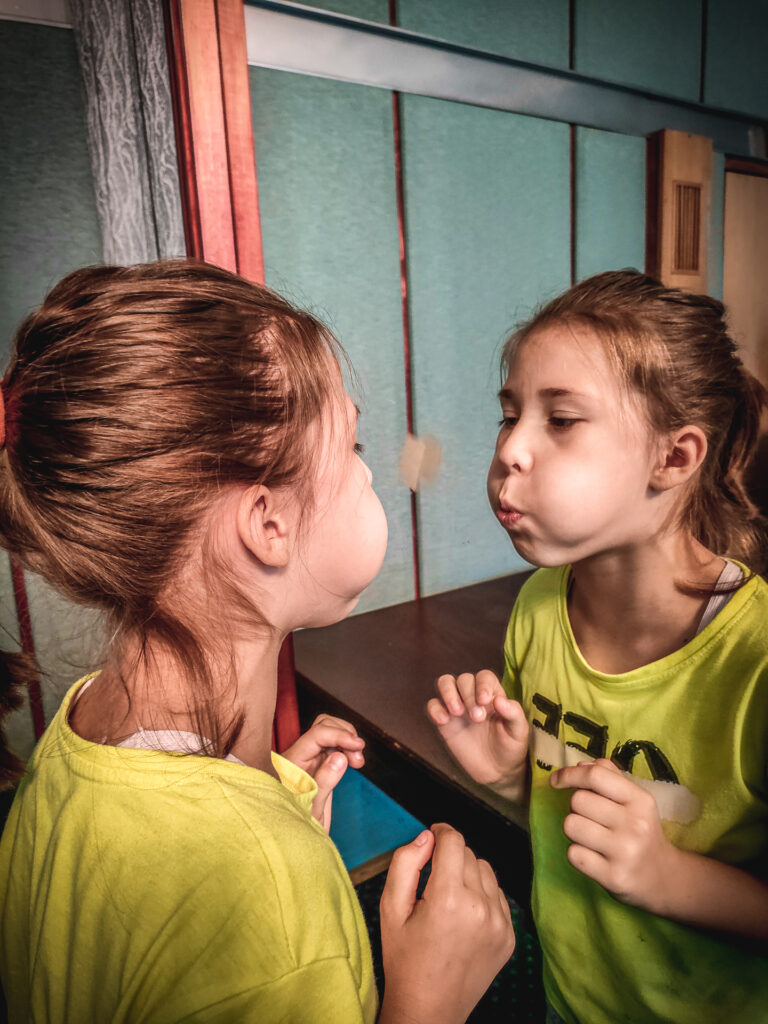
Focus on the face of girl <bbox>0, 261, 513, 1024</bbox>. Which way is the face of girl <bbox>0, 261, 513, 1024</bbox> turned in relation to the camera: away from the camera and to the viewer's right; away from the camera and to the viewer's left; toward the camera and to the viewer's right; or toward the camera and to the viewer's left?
away from the camera and to the viewer's right

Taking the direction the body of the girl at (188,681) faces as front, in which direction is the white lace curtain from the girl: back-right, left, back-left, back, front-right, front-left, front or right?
front-left

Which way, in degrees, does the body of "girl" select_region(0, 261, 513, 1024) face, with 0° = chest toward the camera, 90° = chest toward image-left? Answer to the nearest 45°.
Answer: approximately 225°
